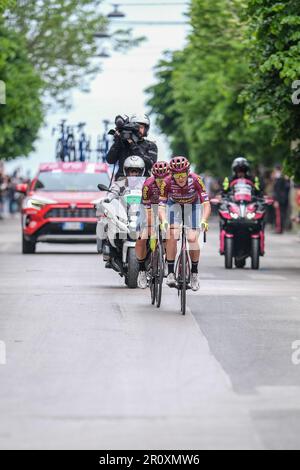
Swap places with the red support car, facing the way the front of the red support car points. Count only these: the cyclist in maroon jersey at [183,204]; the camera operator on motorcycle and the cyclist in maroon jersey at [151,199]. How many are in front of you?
3

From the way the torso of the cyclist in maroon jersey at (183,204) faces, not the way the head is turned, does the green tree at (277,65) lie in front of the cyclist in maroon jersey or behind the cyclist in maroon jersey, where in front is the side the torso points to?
behind

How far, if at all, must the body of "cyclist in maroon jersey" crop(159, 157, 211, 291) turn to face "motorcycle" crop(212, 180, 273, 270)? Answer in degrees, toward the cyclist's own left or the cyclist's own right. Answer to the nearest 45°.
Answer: approximately 180°

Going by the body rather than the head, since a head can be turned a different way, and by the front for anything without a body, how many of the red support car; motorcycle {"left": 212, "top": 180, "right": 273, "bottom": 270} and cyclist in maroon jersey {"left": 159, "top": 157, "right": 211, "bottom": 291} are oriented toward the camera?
3

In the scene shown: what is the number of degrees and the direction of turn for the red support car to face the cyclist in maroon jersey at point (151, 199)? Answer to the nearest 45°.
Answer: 0° — it already faces them

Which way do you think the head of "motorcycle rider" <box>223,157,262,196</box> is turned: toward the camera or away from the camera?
toward the camera

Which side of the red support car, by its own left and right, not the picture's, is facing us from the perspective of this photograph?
front

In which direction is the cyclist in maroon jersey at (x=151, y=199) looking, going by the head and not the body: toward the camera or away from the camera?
toward the camera

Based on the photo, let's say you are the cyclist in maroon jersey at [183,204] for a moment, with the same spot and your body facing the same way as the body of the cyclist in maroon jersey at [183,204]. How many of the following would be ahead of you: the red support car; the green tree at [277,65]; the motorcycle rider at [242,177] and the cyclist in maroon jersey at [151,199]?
0

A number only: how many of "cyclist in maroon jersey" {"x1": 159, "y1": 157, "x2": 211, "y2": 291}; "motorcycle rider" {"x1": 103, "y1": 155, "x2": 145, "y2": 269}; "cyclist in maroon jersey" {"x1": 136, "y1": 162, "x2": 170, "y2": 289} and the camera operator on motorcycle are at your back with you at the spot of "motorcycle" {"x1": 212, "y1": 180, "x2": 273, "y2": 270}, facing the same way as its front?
0

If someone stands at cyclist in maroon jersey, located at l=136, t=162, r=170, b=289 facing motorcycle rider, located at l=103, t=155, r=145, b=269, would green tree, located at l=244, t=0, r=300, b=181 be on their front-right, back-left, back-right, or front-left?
front-right

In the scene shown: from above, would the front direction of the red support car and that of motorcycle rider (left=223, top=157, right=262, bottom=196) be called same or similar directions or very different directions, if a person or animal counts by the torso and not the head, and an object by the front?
same or similar directions

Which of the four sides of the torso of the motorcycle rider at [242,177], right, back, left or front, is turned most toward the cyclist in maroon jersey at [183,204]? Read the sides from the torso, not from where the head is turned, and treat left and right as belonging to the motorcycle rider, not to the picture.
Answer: front

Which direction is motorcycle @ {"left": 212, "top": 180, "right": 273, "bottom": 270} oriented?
toward the camera

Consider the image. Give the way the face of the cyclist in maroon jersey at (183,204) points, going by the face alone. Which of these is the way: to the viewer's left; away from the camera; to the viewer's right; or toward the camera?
toward the camera

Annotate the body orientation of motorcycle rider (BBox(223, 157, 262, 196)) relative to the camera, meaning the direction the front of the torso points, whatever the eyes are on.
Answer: toward the camera

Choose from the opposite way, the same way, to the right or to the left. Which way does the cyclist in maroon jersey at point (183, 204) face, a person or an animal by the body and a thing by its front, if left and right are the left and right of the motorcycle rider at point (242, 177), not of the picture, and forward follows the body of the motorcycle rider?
the same way

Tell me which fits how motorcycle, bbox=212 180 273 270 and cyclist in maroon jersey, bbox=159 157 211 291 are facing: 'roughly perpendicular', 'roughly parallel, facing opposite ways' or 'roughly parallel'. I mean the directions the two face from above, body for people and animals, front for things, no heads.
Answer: roughly parallel

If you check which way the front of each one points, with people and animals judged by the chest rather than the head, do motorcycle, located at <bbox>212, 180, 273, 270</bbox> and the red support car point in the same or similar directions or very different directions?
same or similar directions

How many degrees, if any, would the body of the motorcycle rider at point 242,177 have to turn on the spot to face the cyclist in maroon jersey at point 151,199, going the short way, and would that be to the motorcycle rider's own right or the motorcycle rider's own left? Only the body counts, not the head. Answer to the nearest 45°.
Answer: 0° — they already face them

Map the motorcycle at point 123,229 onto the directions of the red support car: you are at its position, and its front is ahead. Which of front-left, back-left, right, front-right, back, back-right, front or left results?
front
